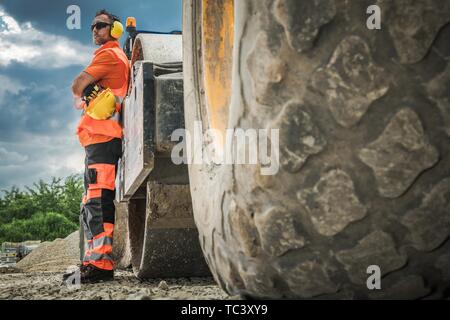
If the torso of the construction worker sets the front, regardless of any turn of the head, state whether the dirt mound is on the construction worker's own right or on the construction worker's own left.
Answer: on the construction worker's own right

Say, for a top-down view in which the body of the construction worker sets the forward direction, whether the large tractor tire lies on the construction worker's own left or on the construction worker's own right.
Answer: on the construction worker's own left

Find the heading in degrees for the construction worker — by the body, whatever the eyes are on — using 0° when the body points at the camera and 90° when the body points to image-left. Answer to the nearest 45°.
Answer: approximately 90°
